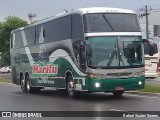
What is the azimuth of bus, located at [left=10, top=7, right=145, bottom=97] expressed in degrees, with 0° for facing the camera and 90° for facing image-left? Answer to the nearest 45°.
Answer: approximately 315°
